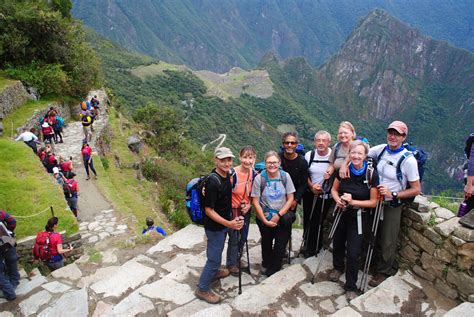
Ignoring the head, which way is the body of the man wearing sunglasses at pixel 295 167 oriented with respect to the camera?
toward the camera

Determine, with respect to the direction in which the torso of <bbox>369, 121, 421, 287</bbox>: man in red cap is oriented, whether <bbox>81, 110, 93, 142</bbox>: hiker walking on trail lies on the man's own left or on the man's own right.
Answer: on the man's own right

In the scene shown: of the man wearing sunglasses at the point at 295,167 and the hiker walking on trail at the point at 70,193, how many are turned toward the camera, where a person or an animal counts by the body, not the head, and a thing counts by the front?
1

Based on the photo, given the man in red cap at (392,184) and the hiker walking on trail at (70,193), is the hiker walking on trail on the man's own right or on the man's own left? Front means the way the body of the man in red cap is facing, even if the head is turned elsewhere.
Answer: on the man's own right

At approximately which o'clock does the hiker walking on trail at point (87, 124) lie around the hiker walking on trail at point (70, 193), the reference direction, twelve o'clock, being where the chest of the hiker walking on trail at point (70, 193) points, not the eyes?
the hiker walking on trail at point (87, 124) is roughly at 12 o'clock from the hiker walking on trail at point (70, 193).

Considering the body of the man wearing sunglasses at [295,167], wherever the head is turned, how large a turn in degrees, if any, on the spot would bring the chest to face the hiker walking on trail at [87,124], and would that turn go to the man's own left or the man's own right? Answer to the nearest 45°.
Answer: approximately 135° to the man's own right

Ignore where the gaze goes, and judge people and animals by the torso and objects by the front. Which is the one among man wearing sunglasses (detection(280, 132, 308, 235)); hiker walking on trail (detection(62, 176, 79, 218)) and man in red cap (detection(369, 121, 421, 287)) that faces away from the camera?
the hiker walking on trail

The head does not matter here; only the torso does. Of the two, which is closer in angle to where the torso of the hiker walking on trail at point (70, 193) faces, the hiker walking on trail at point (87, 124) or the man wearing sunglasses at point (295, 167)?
the hiker walking on trail

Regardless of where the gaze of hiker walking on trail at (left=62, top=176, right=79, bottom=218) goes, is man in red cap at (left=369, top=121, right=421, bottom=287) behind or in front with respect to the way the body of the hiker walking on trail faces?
behind

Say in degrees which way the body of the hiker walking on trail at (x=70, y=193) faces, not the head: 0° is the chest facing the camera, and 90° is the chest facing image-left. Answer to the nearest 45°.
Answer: approximately 180°
